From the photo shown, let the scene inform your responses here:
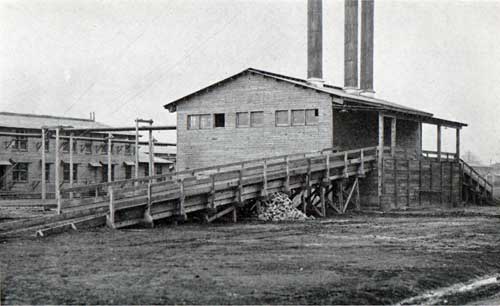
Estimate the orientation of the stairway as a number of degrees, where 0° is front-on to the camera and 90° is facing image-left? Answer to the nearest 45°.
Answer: approximately 270°

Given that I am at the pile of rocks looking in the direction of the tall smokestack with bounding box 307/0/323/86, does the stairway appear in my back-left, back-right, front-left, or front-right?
front-right

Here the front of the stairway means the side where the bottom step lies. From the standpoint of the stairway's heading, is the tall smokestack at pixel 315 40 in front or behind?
behind

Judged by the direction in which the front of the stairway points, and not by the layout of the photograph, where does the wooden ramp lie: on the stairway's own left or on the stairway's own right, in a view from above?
on the stairway's own right

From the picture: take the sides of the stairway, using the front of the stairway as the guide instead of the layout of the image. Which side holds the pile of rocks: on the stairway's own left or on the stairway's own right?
on the stairway's own right

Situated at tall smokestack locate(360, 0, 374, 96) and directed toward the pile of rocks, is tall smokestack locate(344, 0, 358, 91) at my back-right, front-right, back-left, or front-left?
front-right

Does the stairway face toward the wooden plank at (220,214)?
no
